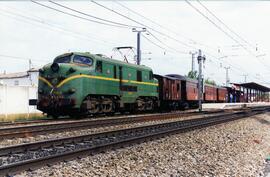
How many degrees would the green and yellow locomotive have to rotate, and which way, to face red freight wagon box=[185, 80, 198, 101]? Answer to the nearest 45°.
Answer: approximately 180°

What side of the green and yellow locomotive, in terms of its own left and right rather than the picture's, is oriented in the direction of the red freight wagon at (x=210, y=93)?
back

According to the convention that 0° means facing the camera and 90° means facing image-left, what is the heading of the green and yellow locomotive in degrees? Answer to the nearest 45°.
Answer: approximately 45°

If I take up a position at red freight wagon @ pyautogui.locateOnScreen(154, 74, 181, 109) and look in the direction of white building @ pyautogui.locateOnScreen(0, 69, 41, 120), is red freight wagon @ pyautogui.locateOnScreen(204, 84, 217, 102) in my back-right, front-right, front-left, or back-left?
back-right

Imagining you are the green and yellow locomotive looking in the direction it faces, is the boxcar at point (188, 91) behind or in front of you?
behind

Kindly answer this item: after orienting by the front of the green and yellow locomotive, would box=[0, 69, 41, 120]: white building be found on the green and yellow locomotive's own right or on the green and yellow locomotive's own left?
on the green and yellow locomotive's own right

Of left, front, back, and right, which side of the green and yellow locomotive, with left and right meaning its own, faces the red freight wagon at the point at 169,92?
back
